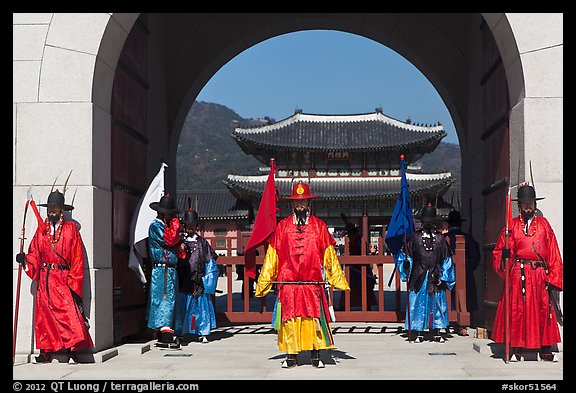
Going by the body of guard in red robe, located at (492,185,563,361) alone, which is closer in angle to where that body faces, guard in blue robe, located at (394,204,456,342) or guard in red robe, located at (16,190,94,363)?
the guard in red robe

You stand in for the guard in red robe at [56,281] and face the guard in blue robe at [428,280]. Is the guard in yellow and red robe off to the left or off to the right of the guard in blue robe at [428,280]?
right

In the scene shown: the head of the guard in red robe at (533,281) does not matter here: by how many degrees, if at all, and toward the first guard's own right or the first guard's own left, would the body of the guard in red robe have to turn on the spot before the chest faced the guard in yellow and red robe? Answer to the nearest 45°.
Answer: approximately 90° to the first guard's own right

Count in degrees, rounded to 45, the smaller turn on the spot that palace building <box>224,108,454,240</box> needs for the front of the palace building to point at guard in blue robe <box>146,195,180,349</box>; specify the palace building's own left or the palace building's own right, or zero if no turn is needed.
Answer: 0° — it already faces them
